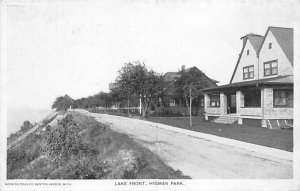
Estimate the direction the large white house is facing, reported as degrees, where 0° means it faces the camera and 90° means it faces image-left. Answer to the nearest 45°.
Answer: approximately 45°

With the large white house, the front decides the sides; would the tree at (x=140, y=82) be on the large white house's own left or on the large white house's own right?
on the large white house's own right
